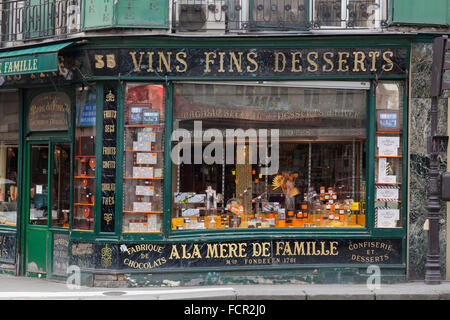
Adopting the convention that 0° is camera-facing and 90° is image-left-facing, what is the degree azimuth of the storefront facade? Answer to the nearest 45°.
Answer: approximately 0°
